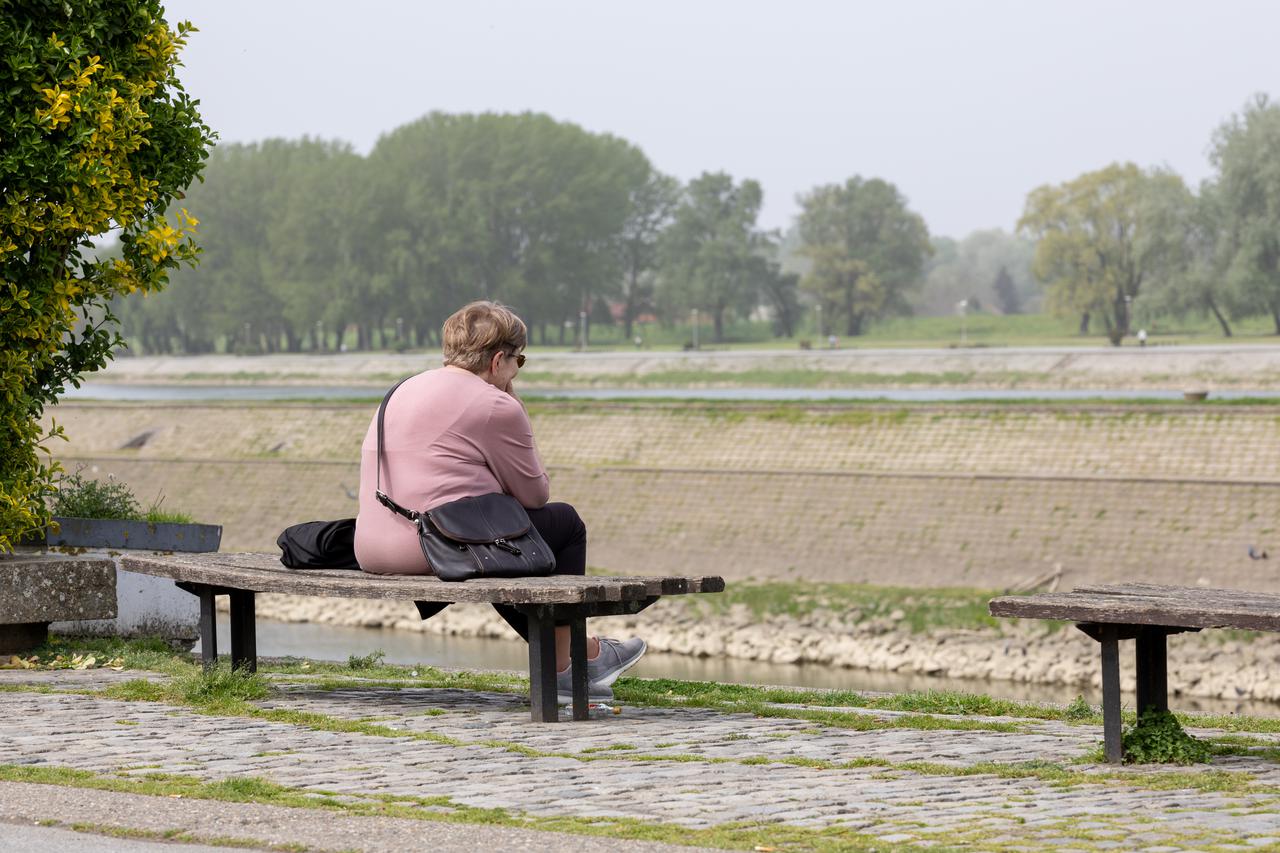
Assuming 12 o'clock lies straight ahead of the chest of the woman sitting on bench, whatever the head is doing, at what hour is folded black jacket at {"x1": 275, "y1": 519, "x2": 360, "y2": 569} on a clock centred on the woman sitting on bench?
The folded black jacket is roughly at 9 o'clock from the woman sitting on bench.

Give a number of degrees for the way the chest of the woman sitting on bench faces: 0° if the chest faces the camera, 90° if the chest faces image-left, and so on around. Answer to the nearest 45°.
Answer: approximately 225°

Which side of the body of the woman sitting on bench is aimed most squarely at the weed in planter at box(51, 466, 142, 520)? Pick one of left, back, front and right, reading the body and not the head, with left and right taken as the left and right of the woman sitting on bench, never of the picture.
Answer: left

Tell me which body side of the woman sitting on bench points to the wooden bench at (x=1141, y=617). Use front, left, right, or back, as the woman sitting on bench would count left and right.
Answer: right

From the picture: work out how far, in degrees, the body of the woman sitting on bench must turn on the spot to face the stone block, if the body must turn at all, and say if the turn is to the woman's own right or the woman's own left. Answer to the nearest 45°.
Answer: approximately 90° to the woman's own left

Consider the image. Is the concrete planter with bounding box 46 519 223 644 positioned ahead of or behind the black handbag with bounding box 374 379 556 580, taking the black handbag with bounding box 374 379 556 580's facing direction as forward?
behind

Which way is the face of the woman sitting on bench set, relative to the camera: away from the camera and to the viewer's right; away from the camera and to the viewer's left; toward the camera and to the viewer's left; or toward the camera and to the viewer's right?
away from the camera and to the viewer's right

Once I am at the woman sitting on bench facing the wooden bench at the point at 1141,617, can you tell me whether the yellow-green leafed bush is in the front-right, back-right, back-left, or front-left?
back-left
